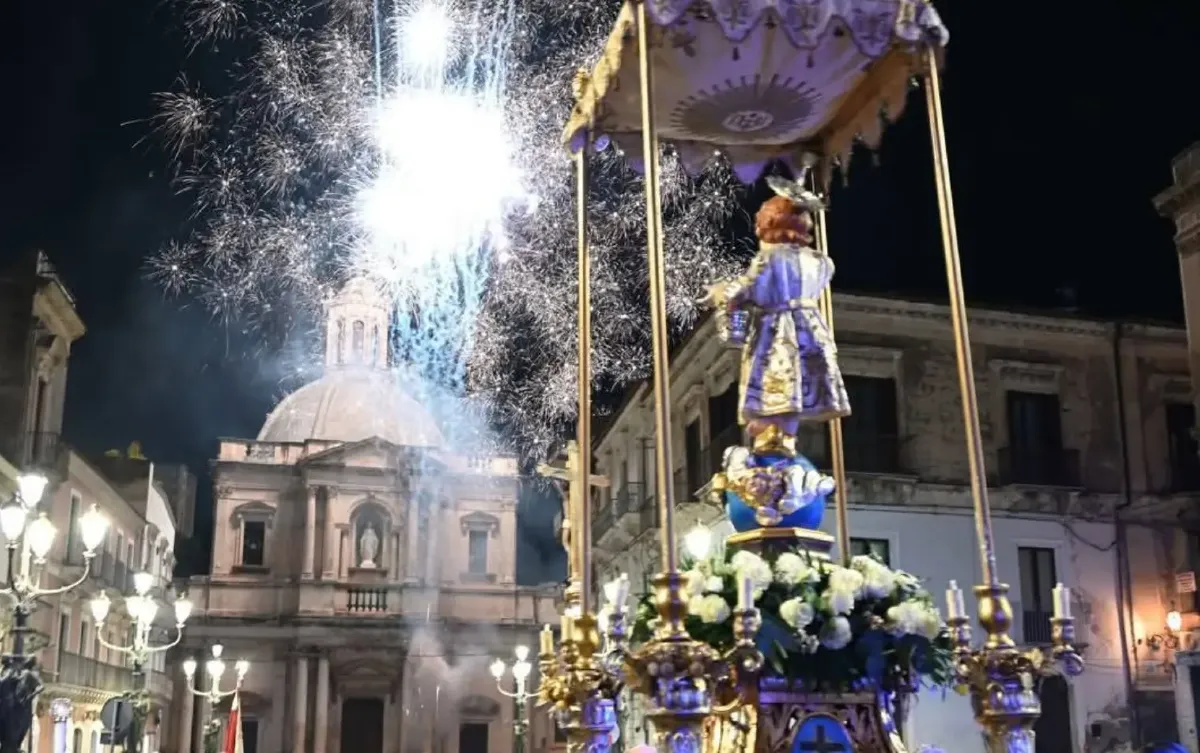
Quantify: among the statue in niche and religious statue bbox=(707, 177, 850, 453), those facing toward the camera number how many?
1

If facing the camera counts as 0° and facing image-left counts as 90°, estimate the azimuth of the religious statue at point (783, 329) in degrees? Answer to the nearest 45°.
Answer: approximately 135°

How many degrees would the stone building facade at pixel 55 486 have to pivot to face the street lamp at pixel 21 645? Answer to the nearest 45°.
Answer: approximately 45° to its right

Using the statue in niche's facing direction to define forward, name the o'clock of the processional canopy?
The processional canopy is roughly at 12 o'clock from the statue in niche.

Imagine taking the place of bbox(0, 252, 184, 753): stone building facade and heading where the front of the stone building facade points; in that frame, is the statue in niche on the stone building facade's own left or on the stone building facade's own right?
on the stone building facade's own left

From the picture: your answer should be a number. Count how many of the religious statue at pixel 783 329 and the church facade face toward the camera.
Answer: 1

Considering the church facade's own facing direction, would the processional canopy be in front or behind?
in front

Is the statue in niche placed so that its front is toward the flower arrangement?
yes

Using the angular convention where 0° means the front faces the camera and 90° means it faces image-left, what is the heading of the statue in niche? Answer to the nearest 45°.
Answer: approximately 0°
